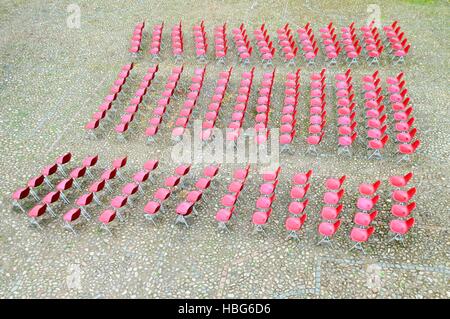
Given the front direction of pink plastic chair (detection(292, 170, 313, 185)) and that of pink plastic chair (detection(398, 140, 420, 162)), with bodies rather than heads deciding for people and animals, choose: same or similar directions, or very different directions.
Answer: same or similar directions

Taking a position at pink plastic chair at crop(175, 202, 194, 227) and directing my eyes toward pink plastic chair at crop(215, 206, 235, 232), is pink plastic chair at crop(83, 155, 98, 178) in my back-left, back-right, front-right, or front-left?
back-left

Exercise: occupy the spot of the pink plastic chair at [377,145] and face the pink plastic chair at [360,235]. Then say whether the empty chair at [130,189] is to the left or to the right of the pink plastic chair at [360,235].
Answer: right

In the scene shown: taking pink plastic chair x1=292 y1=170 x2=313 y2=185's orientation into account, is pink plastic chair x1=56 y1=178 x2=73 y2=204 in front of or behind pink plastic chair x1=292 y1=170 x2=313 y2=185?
in front

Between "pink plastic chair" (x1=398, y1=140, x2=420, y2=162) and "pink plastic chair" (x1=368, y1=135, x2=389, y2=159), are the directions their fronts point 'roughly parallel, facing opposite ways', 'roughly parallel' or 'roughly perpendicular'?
roughly parallel

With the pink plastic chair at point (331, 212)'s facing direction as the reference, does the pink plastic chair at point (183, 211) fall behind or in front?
in front
